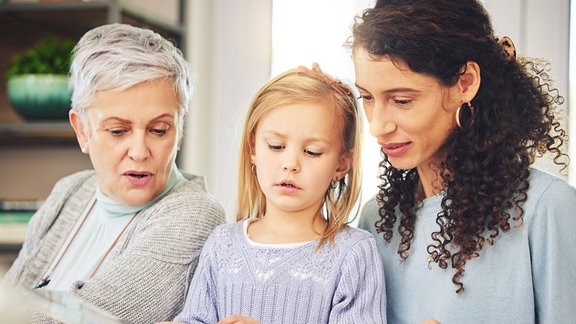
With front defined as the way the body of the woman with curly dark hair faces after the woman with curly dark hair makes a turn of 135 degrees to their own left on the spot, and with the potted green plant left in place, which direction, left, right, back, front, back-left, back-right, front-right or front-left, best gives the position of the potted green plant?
back-left

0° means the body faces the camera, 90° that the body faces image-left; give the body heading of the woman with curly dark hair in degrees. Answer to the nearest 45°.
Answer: approximately 45°

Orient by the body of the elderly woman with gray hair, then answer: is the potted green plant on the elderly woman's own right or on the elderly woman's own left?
on the elderly woman's own right

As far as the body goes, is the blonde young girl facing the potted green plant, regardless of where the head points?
no

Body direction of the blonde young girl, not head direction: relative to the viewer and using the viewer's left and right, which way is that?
facing the viewer

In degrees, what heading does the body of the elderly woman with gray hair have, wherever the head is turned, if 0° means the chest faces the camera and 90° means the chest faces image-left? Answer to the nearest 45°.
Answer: approximately 45°

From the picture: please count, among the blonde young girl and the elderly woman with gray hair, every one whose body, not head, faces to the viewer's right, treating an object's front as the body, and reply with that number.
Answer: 0

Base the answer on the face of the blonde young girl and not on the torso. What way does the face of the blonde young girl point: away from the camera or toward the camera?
toward the camera

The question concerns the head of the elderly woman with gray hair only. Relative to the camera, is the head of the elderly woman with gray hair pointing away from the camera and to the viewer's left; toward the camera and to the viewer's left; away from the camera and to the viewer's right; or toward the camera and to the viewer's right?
toward the camera and to the viewer's right
